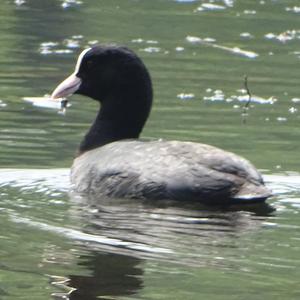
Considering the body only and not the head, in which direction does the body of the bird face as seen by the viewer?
to the viewer's left

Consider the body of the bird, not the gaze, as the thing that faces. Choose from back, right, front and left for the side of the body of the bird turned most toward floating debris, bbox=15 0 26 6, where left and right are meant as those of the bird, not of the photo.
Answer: right

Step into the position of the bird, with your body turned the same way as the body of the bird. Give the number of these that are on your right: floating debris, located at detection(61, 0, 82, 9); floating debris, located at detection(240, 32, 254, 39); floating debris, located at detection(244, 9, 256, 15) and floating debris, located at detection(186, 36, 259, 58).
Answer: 4

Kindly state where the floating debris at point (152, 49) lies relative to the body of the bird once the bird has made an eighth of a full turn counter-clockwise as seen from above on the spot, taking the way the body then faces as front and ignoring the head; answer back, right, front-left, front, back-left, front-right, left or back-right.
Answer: back-right

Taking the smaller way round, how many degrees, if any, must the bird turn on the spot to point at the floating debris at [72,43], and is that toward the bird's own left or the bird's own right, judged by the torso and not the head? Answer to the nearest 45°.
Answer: approximately 90° to the bird's own right

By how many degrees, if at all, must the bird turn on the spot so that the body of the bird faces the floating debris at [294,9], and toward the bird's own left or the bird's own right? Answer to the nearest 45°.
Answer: approximately 90° to the bird's own right

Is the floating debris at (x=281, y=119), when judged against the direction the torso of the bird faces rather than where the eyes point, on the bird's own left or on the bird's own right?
on the bird's own right

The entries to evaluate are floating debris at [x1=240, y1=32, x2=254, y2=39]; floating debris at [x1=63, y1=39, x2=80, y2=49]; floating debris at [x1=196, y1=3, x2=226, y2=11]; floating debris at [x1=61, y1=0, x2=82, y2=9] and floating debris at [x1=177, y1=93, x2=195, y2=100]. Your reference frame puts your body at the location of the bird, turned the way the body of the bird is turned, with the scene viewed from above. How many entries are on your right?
5

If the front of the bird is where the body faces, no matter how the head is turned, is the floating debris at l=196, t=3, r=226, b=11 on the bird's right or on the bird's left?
on the bird's right

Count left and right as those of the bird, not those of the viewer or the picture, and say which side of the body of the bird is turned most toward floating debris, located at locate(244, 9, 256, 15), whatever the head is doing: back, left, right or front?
right

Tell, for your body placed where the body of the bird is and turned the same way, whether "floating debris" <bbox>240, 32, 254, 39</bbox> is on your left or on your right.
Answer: on your right

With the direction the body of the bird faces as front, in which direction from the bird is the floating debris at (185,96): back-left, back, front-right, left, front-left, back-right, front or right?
right
